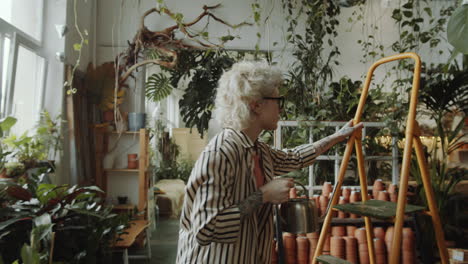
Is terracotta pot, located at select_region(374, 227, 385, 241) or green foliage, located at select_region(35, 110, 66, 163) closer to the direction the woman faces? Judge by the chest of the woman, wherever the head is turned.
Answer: the terracotta pot

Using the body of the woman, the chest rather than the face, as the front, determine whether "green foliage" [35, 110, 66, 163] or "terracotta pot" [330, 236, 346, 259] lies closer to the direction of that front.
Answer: the terracotta pot

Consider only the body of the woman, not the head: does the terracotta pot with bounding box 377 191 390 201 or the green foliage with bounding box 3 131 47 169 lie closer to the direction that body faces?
the terracotta pot

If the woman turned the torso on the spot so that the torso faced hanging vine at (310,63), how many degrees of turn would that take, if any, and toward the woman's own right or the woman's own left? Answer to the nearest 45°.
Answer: approximately 90° to the woman's own left

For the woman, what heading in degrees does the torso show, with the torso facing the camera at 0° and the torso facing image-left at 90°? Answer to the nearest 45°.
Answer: approximately 270°

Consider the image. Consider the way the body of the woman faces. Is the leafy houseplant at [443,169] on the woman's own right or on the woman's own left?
on the woman's own left

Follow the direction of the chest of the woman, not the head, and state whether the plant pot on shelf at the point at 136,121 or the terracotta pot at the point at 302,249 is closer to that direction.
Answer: the terracotta pot

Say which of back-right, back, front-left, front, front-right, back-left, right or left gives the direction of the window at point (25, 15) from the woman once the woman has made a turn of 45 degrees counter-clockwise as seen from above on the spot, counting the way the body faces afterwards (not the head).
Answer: left

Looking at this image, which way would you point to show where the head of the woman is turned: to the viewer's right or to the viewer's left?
to the viewer's right

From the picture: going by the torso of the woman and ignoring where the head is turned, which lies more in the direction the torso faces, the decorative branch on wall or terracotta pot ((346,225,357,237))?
the terracotta pot

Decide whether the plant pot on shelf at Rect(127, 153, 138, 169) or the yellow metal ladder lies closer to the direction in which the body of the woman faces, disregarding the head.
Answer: the yellow metal ladder

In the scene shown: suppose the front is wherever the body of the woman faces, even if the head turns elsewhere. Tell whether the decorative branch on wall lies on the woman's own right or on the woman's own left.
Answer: on the woman's own left
